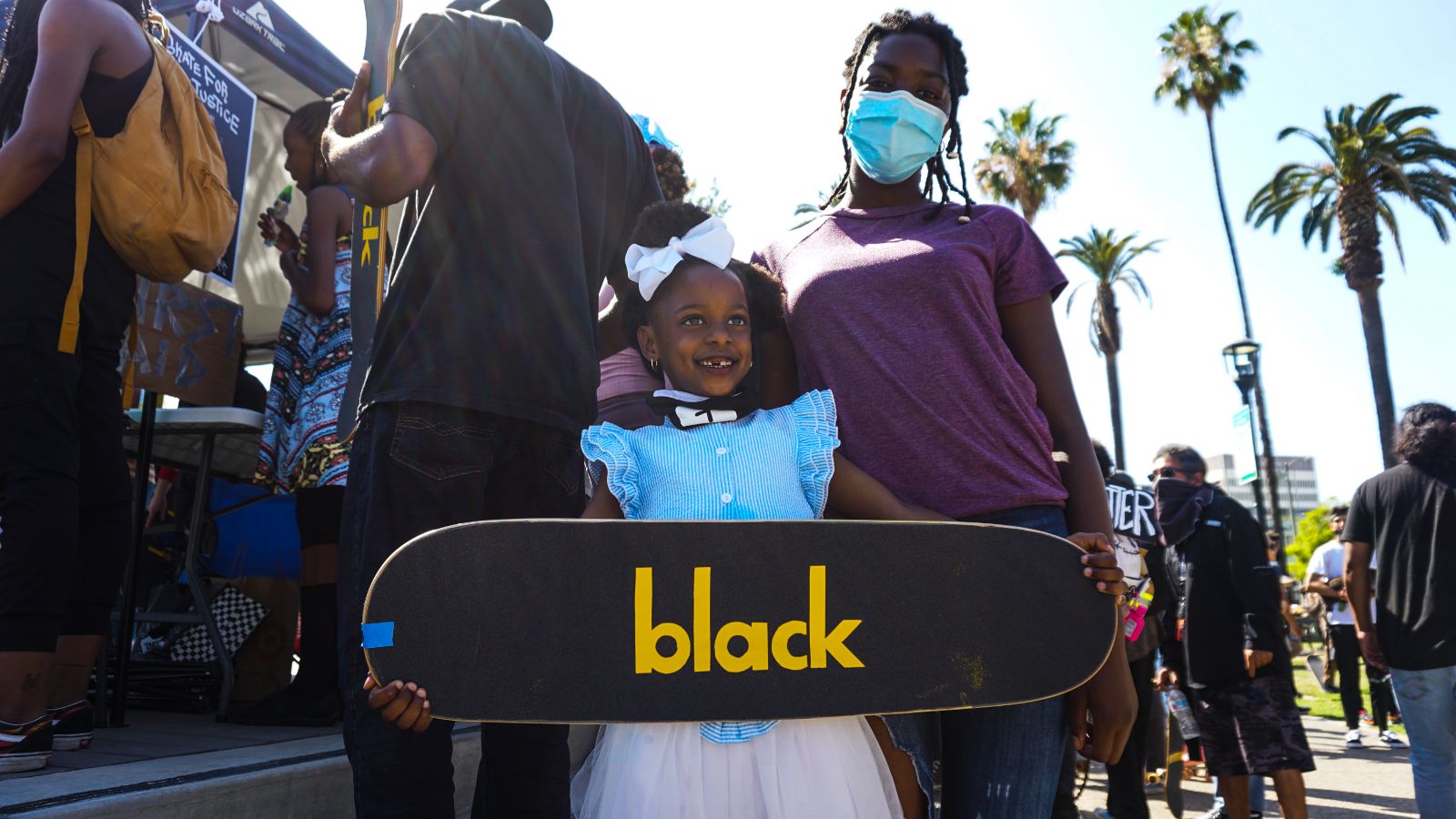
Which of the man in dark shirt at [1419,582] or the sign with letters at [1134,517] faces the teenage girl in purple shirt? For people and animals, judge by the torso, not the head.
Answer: the sign with letters

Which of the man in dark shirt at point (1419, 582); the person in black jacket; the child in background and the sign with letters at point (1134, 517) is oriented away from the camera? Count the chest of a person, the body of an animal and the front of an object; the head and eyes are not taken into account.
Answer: the man in dark shirt

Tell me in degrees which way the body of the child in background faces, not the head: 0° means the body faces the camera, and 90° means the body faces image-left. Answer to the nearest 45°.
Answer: approximately 90°

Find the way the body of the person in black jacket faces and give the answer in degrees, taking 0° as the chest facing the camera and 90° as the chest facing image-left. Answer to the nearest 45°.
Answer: approximately 45°

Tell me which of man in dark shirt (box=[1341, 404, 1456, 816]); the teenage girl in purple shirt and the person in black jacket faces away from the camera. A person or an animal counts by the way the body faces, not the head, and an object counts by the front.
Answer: the man in dark shirt

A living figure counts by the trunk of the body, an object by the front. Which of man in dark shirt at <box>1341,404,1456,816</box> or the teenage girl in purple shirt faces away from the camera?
the man in dark shirt

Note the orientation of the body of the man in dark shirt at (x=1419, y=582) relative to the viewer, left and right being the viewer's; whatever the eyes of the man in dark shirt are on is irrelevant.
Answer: facing away from the viewer

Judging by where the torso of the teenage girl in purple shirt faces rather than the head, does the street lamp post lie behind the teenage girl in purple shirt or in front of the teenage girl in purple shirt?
behind

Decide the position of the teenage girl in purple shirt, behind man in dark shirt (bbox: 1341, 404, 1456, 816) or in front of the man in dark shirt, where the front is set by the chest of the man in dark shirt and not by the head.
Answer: behind

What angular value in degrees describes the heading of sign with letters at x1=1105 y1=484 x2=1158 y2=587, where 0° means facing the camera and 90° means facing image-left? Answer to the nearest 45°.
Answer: approximately 0°

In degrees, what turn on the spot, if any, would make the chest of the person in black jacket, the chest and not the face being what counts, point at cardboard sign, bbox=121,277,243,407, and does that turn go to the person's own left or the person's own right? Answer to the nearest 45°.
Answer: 0° — they already face it
